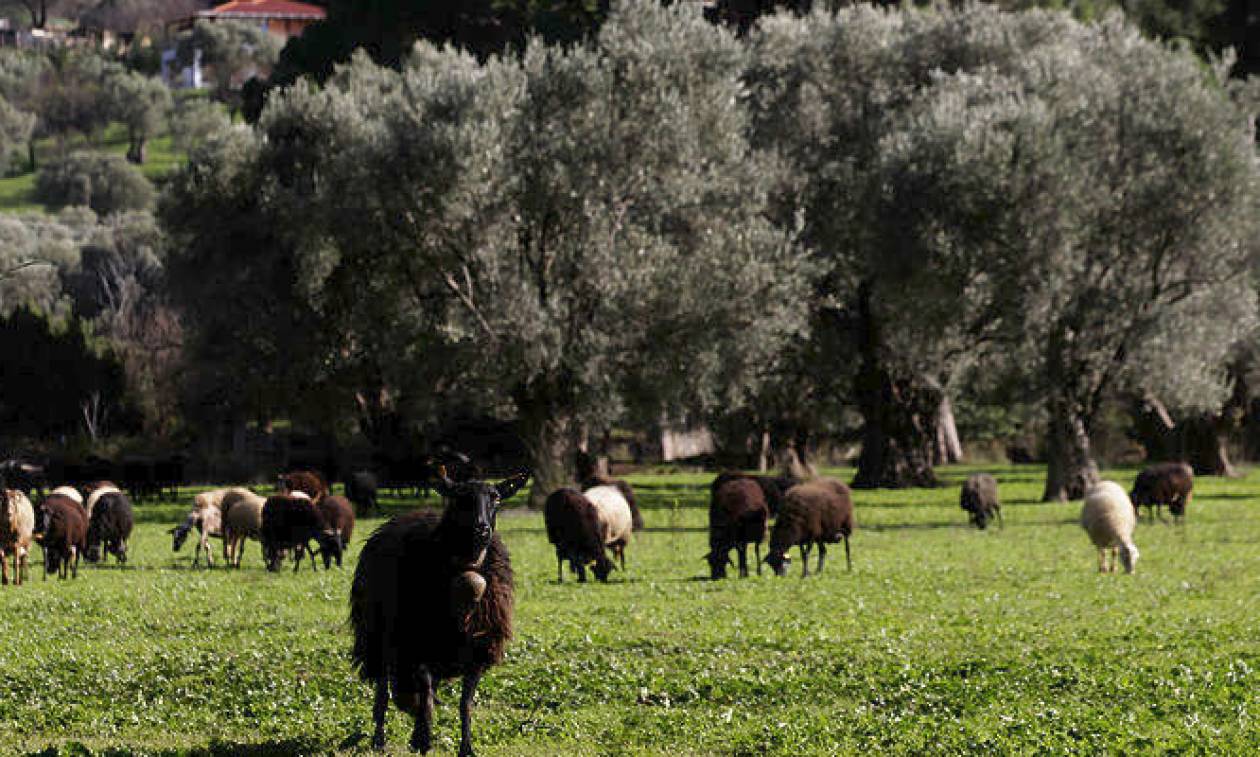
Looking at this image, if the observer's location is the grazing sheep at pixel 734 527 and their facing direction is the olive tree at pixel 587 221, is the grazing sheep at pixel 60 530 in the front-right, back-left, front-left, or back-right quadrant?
front-left

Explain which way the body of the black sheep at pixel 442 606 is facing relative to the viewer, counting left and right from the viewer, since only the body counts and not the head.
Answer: facing the viewer and to the right of the viewer

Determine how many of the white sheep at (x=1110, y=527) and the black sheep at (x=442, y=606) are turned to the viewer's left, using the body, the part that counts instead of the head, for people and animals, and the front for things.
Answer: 0

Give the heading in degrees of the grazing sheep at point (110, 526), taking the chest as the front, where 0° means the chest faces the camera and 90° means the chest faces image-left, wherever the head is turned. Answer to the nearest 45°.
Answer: approximately 45°

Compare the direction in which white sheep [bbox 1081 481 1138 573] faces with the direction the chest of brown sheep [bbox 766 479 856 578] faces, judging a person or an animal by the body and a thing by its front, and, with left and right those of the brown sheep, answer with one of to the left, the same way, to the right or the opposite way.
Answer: to the left

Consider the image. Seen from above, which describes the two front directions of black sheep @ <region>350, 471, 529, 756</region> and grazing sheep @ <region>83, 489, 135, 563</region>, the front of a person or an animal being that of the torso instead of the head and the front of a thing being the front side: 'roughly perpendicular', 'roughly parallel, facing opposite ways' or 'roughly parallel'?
roughly perpendicular

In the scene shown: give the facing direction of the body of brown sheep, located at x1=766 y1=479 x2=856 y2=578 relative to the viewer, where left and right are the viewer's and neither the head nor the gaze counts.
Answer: facing the viewer and to the left of the viewer

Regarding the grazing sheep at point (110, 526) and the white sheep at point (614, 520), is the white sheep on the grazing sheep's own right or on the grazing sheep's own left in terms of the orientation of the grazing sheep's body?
on the grazing sheep's own left

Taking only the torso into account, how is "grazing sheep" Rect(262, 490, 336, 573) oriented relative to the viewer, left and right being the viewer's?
facing to the right of the viewer

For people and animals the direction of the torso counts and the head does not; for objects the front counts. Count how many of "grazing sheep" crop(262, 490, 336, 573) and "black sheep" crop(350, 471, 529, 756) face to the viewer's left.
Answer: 0

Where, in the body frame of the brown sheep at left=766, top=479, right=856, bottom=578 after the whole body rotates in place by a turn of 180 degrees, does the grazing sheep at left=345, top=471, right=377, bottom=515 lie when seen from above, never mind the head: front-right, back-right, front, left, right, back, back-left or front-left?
left
